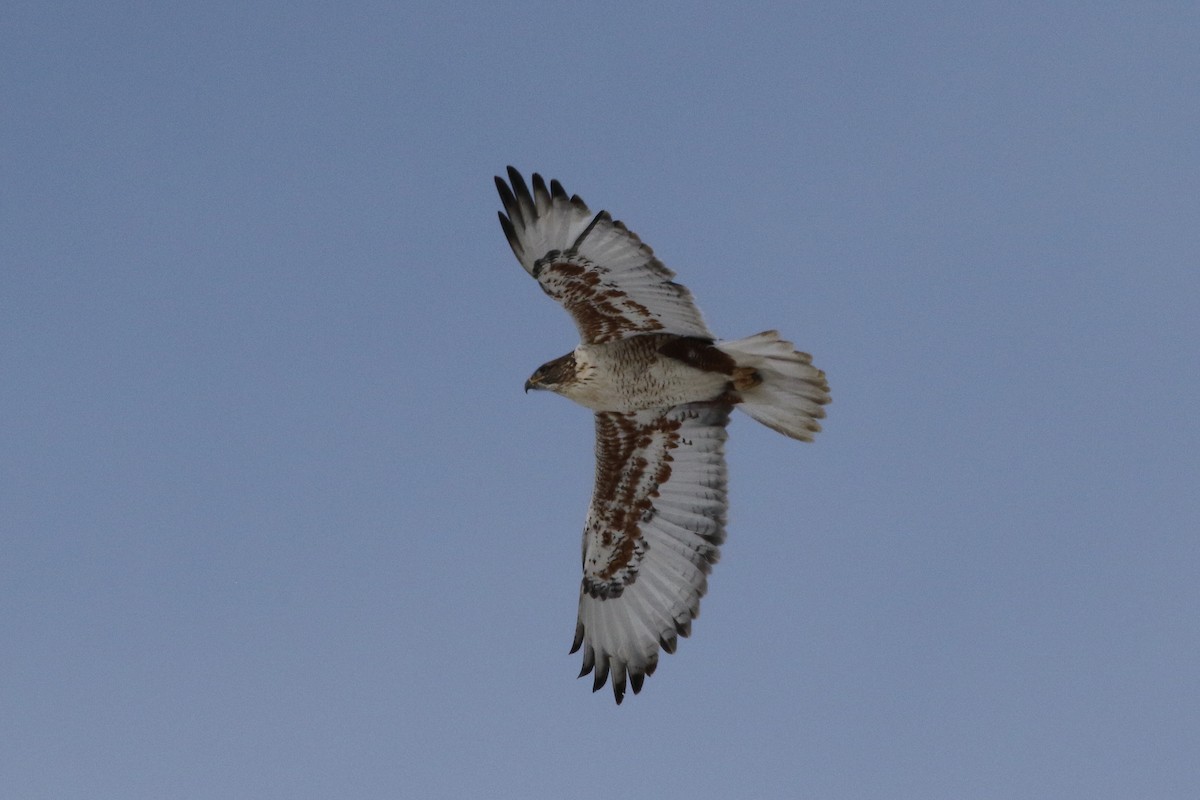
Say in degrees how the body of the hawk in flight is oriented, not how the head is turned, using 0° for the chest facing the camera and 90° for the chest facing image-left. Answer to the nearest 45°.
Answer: approximately 90°
